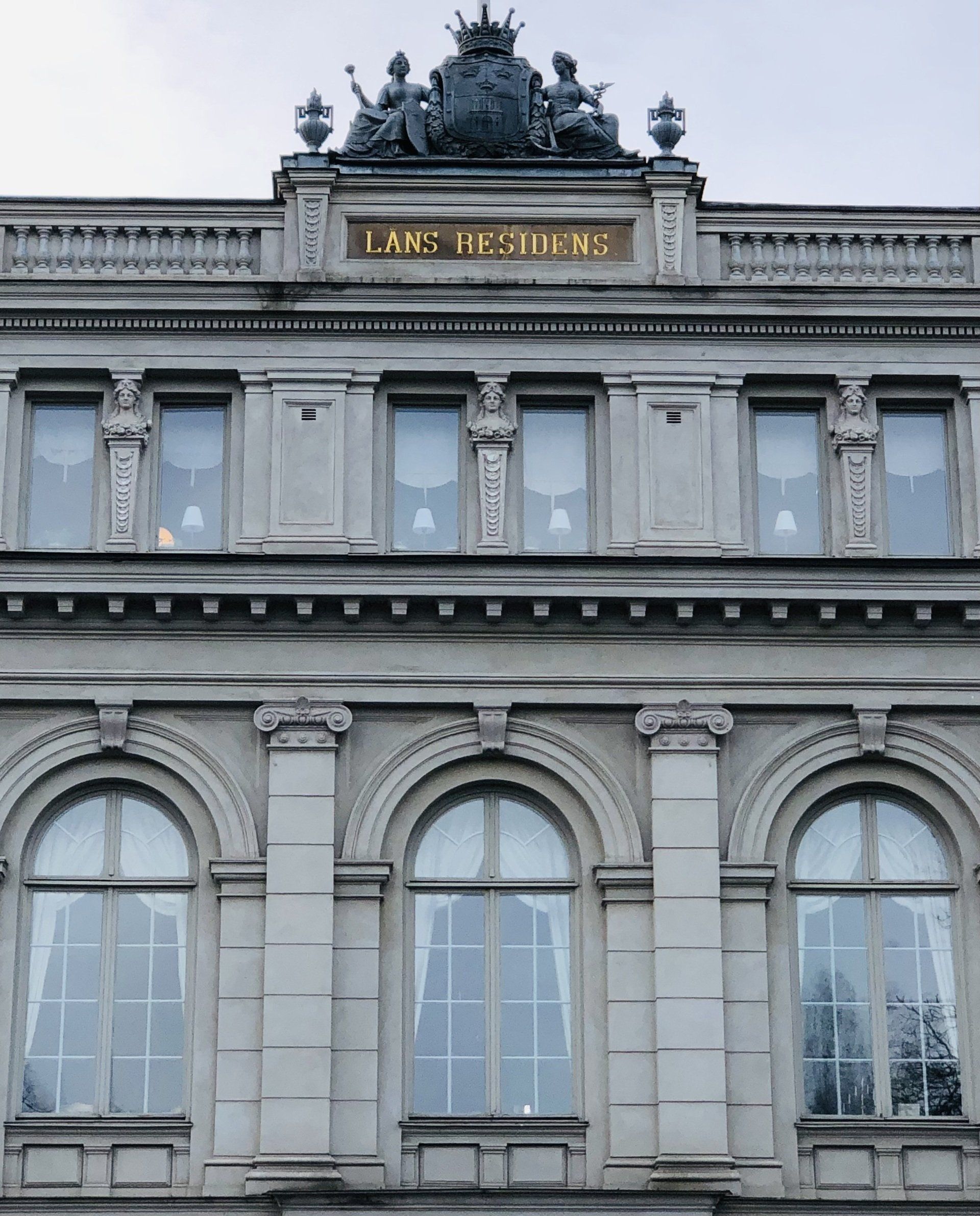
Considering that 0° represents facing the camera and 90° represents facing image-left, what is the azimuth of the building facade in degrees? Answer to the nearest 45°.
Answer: approximately 0°
